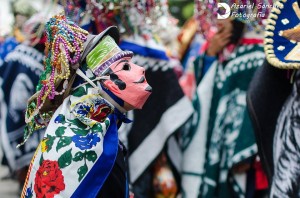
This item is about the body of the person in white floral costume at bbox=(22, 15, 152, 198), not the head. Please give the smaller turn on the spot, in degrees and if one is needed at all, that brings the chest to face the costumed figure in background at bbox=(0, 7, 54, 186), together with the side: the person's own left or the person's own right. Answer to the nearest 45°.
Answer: approximately 90° to the person's own left

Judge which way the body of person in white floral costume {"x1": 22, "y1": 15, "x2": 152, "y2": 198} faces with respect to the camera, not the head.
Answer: to the viewer's right

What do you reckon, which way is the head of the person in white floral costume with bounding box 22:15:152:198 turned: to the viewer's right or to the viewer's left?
to the viewer's right

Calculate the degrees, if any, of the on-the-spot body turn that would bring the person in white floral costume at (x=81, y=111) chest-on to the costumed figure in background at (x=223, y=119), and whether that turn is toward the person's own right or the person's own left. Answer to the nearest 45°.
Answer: approximately 45° to the person's own left

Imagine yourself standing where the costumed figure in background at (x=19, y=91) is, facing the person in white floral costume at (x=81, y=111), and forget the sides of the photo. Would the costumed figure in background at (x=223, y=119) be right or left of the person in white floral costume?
left

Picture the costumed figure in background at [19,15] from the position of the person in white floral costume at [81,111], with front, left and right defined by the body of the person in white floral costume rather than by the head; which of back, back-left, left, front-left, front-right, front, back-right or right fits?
left
